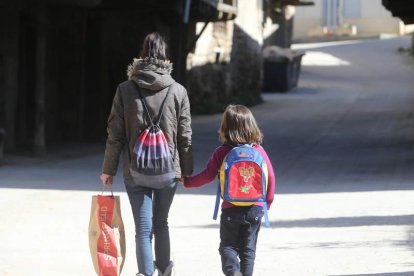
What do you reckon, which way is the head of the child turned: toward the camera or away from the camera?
away from the camera

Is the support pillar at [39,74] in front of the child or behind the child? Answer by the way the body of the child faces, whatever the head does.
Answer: in front

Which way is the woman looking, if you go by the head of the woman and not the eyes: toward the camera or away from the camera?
away from the camera

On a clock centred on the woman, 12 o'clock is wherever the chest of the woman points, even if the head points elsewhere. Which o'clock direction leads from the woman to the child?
The child is roughly at 4 o'clock from the woman.

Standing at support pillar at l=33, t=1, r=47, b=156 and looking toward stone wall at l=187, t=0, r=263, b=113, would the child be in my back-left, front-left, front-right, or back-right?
back-right

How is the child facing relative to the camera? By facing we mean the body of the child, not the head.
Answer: away from the camera

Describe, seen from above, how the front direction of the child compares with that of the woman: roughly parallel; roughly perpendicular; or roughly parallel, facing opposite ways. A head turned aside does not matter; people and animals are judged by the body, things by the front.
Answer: roughly parallel

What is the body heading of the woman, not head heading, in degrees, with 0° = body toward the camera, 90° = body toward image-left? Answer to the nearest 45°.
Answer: approximately 180°

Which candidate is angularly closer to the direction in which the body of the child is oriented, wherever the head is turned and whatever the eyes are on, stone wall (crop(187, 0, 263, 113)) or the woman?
the stone wall

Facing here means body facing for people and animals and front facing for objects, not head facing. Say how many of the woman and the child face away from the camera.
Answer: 2

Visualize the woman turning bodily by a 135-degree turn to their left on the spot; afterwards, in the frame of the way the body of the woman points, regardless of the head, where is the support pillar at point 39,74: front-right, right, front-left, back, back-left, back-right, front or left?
back-right

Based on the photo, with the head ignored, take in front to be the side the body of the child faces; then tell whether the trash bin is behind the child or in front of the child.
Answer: in front

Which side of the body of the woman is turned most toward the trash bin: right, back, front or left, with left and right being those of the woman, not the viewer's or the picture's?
front

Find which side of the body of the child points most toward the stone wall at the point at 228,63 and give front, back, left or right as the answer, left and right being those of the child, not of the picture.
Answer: front
